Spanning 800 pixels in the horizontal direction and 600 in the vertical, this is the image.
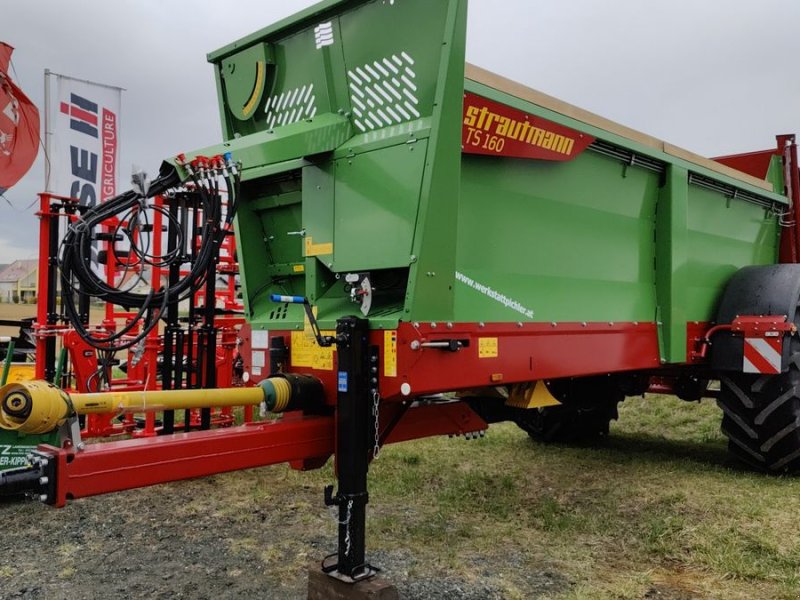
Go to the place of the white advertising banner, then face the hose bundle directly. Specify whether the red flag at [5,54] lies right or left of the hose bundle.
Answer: right

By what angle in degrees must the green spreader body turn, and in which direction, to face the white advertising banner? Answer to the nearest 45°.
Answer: approximately 90° to its right

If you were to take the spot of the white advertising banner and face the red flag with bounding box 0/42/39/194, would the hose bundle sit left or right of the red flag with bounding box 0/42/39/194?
left

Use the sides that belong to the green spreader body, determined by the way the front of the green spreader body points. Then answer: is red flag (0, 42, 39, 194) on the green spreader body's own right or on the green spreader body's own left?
on the green spreader body's own right

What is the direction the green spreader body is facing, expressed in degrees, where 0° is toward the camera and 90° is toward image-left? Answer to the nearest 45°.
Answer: approximately 45°
